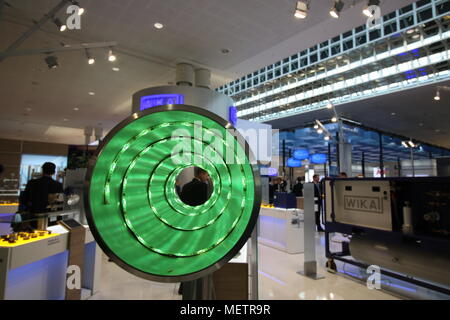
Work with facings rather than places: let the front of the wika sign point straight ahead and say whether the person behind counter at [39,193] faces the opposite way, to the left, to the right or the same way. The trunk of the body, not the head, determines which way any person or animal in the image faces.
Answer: the opposite way

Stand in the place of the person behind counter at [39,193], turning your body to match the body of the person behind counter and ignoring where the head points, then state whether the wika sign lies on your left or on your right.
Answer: on your right

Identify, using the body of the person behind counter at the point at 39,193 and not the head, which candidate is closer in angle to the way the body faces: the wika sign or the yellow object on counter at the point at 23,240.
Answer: the wika sign

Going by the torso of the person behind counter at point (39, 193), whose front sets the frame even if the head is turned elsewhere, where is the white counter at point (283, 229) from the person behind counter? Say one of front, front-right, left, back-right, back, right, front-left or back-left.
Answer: front-right

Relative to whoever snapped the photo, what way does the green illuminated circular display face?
facing the viewer

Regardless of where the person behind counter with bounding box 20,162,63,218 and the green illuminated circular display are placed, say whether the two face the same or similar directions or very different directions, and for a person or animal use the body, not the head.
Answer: very different directions

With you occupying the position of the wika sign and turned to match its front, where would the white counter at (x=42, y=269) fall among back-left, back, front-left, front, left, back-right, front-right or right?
front-right

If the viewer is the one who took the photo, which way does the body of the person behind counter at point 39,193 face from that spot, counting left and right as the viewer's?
facing away from the viewer and to the right of the viewer

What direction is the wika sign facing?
toward the camera

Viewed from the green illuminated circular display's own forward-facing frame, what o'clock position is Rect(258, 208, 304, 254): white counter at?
The white counter is roughly at 7 o'clock from the green illuminated circular display.

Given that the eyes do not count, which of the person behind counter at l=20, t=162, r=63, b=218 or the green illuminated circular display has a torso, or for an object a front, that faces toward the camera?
the green illuminated circular display
